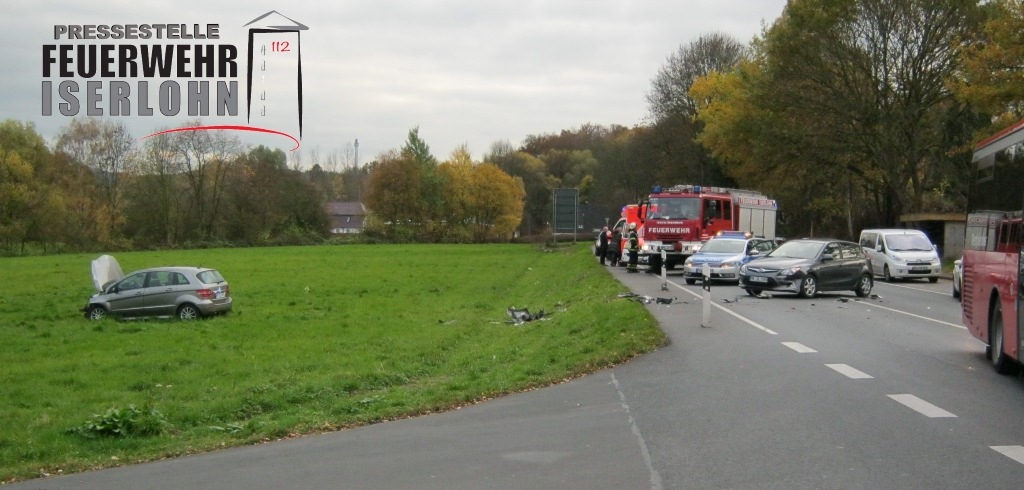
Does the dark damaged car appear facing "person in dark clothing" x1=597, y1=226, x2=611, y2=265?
no

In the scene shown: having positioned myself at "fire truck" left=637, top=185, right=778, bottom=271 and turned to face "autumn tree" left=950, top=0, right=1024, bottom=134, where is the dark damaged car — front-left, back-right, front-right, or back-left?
front-right

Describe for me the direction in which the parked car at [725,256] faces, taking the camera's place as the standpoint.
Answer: facing the viewer and to the left of the viewer

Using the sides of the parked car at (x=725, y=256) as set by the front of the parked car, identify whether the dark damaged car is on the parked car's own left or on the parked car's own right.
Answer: on the parked car's own left

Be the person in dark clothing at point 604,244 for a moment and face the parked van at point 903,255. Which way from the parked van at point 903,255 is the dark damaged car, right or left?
right

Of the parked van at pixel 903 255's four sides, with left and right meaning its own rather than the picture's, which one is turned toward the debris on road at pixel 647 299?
right

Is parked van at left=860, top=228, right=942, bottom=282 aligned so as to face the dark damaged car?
no

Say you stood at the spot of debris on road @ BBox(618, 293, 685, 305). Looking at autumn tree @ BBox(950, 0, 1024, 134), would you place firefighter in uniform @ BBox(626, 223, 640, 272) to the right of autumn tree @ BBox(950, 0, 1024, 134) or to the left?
left

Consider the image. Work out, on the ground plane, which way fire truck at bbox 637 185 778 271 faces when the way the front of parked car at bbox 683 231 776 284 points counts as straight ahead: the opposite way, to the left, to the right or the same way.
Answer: the same way

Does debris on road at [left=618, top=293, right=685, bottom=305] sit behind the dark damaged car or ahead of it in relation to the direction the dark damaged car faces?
ahead

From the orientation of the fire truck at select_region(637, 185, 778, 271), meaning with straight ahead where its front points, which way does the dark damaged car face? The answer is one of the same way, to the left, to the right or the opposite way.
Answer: the same way

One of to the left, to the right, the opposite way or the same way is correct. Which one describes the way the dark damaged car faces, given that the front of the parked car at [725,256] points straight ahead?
the same way

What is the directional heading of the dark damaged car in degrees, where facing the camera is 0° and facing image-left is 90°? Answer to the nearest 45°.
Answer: approximately 45°

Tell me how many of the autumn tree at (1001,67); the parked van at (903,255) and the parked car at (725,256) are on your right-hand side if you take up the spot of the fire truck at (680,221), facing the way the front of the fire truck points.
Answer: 0
